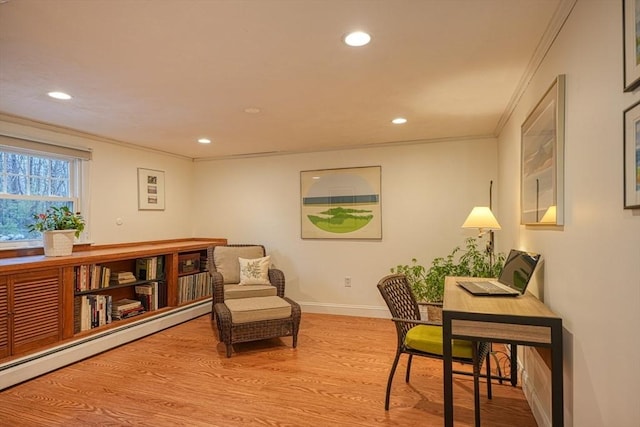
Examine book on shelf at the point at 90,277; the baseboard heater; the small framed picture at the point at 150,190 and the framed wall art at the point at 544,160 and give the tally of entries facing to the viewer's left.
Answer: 1

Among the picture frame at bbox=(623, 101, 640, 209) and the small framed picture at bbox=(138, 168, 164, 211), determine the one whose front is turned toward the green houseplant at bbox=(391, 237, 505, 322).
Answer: the small framed picture

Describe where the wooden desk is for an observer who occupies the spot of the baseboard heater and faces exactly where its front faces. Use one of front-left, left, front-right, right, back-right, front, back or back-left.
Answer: front

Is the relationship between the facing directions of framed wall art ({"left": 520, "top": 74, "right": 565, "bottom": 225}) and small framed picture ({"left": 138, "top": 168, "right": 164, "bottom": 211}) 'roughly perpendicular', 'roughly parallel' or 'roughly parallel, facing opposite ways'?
roughly parallel, facing opposite ways

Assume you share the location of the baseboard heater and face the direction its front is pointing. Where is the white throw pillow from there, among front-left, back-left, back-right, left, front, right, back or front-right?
front-left

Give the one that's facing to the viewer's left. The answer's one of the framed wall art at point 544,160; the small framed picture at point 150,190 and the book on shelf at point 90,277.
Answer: the framed wall art

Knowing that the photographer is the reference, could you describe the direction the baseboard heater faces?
facing the viewer and to the right of the viewer

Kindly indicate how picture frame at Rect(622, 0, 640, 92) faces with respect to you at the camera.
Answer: facing the viewer and to the left of the viewer

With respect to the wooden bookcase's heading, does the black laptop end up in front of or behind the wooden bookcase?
in front

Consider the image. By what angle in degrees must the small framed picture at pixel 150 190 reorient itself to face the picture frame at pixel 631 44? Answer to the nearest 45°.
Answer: approximately 45° to its right

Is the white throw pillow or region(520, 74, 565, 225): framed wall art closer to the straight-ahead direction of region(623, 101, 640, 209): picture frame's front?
the white throw pillow

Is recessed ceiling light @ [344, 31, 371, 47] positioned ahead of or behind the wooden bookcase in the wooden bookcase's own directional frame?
ahead

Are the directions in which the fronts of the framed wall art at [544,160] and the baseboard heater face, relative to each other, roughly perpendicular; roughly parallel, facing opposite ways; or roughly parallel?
roughly parallel, facing opposite ways

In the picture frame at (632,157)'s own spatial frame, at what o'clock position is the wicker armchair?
The wicker armchair is roughly at 2 o'clock from the picture frame.

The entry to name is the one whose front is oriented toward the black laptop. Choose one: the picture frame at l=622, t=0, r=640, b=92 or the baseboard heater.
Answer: the baseboard heater

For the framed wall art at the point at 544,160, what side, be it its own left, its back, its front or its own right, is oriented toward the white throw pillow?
front

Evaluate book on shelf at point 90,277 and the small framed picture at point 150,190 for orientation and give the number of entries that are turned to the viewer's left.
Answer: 0

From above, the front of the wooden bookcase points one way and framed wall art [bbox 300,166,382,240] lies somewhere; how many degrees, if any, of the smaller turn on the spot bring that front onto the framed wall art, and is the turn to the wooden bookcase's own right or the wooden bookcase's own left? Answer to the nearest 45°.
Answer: approximately 45° to the wooden bookcase's own left

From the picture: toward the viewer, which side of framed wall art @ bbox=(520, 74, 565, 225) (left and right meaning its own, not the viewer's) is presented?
left

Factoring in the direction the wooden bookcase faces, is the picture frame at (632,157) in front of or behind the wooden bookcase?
in front
